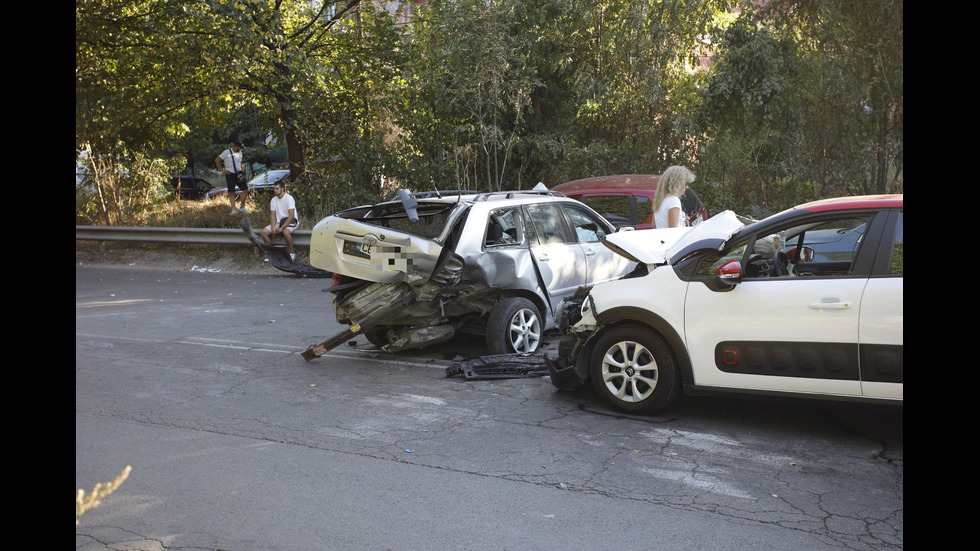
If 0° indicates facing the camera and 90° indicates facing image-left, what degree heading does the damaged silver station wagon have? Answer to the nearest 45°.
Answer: approximately 225°

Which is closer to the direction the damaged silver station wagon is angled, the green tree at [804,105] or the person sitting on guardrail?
the green tree

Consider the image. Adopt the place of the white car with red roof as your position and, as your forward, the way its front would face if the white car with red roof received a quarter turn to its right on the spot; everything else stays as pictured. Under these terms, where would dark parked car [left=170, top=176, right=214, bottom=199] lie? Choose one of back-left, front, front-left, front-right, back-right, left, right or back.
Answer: front-left

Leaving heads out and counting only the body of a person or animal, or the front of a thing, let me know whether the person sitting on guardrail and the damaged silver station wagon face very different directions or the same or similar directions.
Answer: very different directions

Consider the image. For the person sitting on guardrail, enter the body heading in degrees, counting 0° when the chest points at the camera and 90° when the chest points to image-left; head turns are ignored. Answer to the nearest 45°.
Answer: approximately 45°

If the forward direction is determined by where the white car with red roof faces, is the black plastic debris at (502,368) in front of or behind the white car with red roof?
in front

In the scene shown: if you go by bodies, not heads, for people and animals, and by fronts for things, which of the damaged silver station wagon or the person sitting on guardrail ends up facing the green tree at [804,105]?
the damaged silver station wagon

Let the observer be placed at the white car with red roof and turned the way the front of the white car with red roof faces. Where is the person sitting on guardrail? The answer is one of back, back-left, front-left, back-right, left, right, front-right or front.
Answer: front-right

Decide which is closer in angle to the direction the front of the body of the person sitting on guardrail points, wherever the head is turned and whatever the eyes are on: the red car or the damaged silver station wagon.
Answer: the damaged silver station wagon

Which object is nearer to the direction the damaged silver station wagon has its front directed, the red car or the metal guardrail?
the red car

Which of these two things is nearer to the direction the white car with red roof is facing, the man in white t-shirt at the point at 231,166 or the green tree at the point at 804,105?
the man in white t-shirt

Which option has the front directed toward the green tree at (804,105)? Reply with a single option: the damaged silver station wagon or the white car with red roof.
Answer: the damaged silver station wagon

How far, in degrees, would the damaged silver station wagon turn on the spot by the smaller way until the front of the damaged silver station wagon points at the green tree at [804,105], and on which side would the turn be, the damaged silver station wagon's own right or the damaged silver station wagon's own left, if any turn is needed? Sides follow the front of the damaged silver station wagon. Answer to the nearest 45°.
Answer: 0° — it already faces it

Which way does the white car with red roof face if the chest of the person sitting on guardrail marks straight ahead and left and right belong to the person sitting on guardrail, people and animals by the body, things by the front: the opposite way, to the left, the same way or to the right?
to the right

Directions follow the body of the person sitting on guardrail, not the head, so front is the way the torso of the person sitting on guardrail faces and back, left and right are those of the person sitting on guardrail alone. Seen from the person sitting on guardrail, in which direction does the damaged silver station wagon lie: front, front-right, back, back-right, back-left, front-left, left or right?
front-left

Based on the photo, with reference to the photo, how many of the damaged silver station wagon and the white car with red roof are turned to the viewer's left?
1

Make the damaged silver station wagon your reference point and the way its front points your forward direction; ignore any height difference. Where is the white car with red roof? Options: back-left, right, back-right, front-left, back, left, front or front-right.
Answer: right

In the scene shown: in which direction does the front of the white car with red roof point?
to the viewer's left
